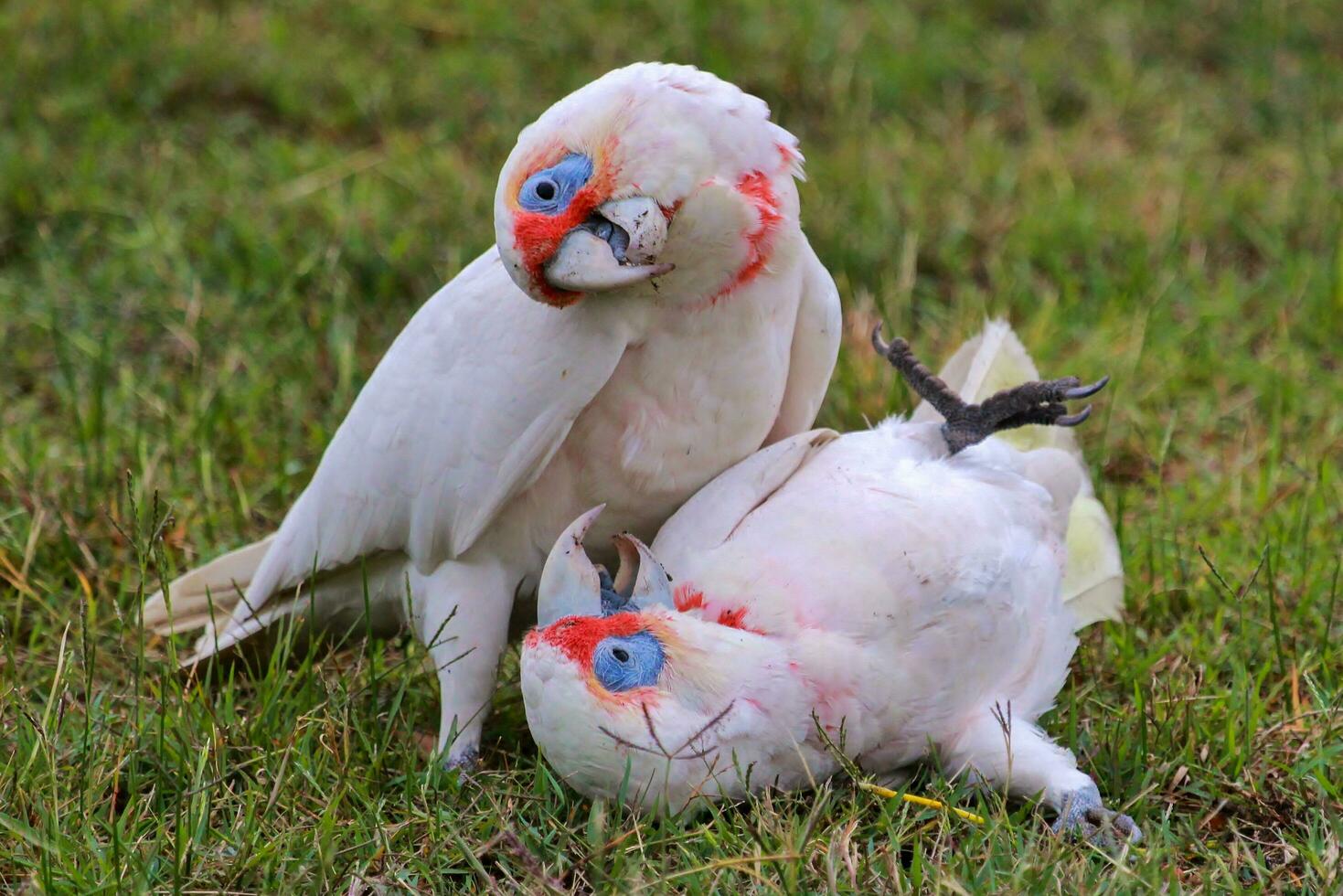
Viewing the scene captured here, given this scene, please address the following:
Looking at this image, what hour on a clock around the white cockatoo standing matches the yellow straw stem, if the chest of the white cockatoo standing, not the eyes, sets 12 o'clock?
The yellow straw stem is roughly at 12 o'clock from the white cockatoo standing.

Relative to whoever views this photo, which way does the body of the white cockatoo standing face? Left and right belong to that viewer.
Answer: facing the viewer and to the right of the viewer
